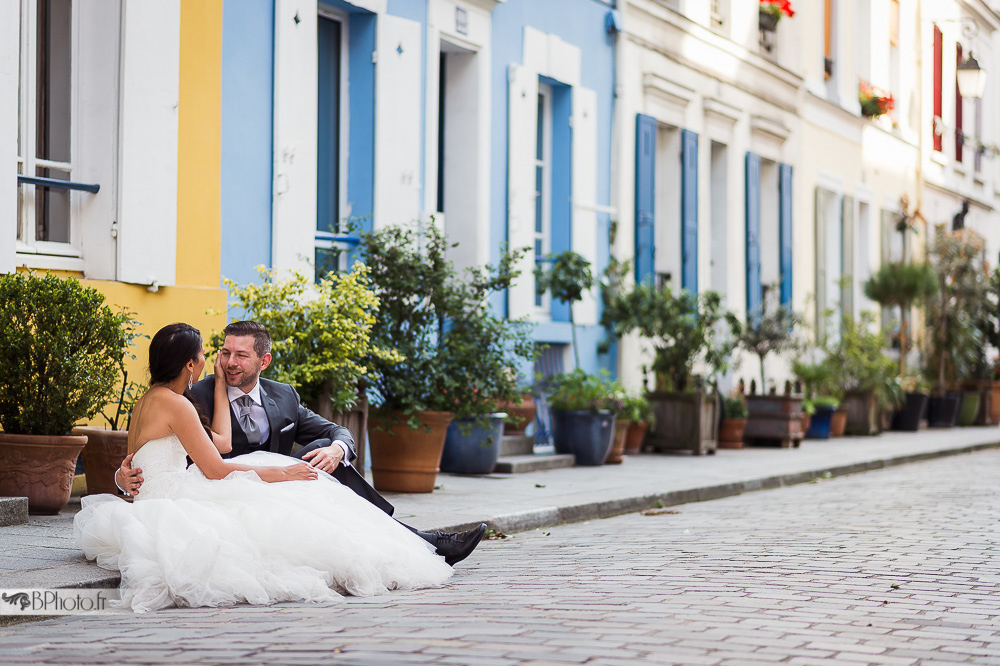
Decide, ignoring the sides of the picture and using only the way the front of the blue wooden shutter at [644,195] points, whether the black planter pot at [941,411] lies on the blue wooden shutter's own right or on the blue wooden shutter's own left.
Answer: on the blue wooden shutter's own left

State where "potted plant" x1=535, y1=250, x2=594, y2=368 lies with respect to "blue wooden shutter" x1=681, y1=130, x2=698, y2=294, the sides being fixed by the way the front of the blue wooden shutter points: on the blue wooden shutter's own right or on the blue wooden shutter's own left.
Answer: on the blue wooden shutter's own right

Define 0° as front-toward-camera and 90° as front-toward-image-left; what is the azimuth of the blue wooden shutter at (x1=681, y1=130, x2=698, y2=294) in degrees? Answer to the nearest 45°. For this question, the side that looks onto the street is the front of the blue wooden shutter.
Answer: approximately 315°

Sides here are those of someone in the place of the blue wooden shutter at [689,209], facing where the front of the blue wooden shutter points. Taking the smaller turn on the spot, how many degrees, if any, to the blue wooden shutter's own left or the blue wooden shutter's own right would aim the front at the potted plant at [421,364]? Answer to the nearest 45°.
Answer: approximately 45° to the blue wooden shutter's own right

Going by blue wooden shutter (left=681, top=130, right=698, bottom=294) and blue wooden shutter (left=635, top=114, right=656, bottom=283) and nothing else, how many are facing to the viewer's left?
0

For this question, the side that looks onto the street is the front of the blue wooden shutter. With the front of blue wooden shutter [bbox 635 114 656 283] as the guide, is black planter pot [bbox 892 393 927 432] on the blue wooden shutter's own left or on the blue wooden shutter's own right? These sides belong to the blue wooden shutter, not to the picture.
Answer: on the blue wooden shutter's own left

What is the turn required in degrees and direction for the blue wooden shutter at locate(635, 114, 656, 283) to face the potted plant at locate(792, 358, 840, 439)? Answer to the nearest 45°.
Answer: approximately 90° to its left

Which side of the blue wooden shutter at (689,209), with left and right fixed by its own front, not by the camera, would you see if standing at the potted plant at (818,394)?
left

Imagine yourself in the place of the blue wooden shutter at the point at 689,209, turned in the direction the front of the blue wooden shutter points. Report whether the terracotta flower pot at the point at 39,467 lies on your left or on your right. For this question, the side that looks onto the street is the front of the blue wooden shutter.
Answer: on your right

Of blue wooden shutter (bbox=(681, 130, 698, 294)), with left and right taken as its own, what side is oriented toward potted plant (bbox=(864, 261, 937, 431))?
left

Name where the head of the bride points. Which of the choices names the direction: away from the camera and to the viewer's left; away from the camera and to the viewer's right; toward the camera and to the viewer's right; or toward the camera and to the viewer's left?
away from the camera and to the viewer's right

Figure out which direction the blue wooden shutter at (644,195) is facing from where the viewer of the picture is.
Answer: facing the viewer and to the right of the viewer
